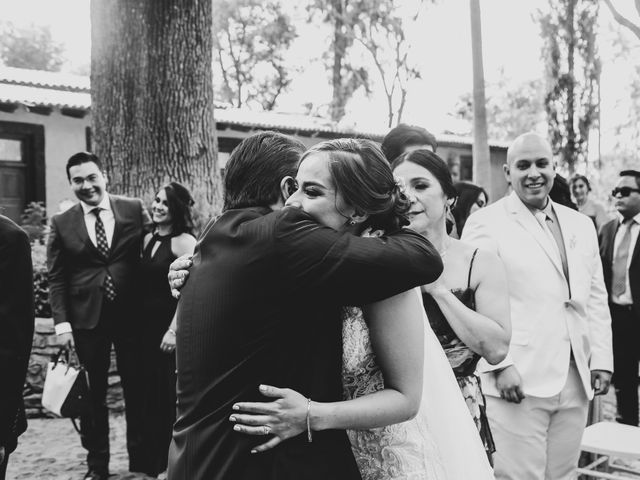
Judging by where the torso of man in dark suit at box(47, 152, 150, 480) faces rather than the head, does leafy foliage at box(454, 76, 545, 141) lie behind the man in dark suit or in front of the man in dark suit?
behind

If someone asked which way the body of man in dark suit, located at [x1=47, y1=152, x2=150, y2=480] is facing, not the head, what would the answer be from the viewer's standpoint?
toward the camera

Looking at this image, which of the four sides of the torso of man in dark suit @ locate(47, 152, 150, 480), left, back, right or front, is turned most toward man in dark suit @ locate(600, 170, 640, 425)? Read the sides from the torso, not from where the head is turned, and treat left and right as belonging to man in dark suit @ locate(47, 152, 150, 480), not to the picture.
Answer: left

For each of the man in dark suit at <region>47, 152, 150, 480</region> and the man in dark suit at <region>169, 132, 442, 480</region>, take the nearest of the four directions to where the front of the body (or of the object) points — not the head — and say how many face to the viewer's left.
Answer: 0

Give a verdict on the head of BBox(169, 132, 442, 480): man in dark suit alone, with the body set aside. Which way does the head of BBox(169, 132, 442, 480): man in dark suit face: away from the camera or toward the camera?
away from the camera

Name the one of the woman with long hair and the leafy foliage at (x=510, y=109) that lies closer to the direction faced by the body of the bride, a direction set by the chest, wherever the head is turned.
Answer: the woman with long hair

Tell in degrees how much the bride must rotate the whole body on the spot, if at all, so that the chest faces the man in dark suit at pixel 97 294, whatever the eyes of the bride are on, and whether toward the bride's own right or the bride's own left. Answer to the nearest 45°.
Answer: approximately 45° to the bride's own right

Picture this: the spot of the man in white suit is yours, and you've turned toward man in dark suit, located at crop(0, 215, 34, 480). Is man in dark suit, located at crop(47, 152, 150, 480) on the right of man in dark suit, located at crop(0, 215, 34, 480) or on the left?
right

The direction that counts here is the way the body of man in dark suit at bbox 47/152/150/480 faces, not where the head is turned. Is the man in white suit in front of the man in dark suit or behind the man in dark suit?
in front

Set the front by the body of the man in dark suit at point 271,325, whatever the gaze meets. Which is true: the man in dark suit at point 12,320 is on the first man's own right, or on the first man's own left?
on the first man's own left

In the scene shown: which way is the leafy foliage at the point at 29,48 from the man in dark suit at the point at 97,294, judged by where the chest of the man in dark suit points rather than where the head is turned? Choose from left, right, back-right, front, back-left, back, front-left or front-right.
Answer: back

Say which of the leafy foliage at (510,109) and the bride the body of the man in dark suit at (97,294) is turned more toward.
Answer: the bride

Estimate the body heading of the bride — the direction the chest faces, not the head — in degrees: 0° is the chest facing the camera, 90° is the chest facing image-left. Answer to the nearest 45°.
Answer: approximately 90°
